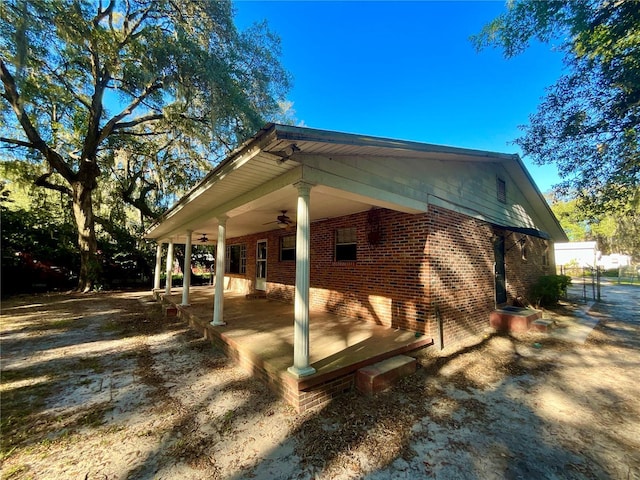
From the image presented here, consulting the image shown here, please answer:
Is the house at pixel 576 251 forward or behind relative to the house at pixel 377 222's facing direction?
behind

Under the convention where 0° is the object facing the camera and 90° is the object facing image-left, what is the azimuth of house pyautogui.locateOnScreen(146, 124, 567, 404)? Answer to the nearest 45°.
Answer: approximately 45°

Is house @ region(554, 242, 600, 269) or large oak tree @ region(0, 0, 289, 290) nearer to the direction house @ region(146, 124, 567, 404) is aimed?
the large oak tree

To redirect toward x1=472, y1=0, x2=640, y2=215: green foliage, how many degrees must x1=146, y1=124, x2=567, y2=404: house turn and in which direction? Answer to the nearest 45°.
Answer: approximately 180°

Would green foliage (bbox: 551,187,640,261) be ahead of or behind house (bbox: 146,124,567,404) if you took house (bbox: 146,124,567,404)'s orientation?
behind

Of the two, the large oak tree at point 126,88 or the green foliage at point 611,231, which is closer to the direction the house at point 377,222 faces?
the large oak tree

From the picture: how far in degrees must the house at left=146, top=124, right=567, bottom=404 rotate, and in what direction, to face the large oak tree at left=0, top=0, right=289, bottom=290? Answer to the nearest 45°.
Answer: approximately 45° to its right
